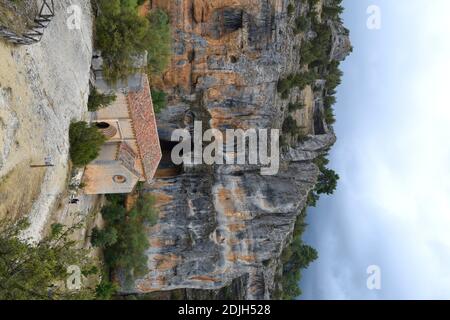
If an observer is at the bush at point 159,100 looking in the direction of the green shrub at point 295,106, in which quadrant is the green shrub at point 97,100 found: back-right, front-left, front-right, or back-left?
back-right

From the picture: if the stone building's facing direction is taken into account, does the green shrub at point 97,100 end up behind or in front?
in front

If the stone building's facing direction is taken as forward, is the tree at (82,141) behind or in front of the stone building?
in front

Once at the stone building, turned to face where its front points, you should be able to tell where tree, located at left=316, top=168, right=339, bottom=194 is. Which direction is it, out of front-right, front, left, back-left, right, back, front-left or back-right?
back-left

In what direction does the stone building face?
toward the camera
